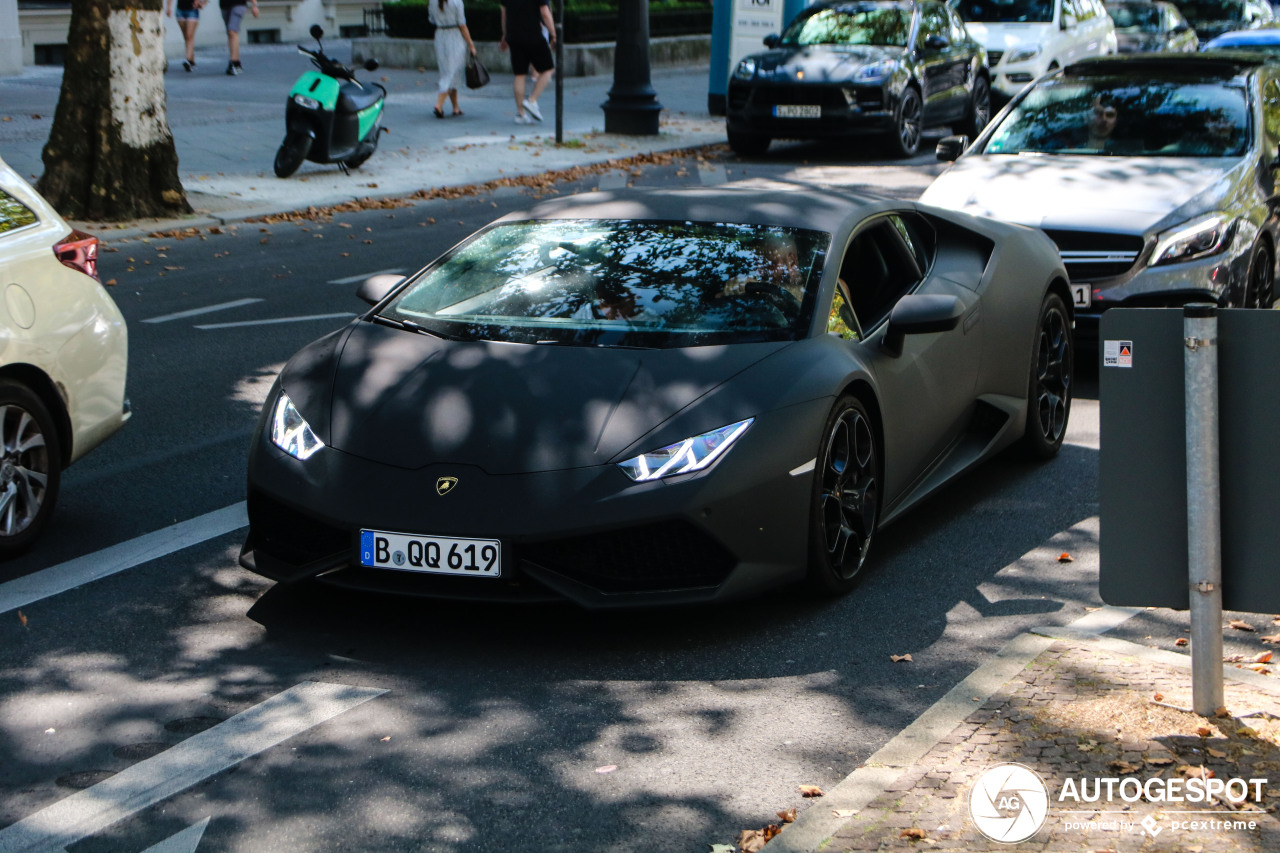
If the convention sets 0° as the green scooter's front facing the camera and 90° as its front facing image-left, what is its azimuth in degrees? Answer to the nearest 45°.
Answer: approximately 45°

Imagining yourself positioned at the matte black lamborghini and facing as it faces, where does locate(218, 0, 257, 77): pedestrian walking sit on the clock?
The pedestrian walking is roughly at 4 o'clock from the matte black lamborghini.

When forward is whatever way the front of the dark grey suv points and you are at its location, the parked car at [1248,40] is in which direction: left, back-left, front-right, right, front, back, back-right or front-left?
back-left

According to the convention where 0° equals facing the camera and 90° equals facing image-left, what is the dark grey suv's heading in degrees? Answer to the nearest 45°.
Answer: approximately 45°
